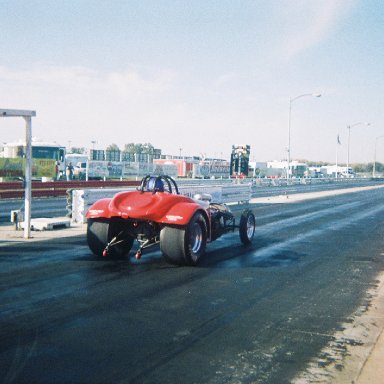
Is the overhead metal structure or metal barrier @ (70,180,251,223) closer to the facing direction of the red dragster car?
the metal barrier

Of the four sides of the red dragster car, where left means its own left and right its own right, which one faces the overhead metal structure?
left

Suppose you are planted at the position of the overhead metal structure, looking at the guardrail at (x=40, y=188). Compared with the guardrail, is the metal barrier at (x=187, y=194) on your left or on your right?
right

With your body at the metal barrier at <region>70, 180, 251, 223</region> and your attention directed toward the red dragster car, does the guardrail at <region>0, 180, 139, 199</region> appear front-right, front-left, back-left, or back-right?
back-right

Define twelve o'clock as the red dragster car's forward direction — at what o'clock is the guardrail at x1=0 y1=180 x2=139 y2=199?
The guardrail is roughly at 10 o'clock from the red dragster car.

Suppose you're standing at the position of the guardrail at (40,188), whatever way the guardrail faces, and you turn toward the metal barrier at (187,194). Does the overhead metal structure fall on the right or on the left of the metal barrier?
right

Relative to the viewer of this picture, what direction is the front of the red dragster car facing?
facing away from the viewer and to the right of the viewer
